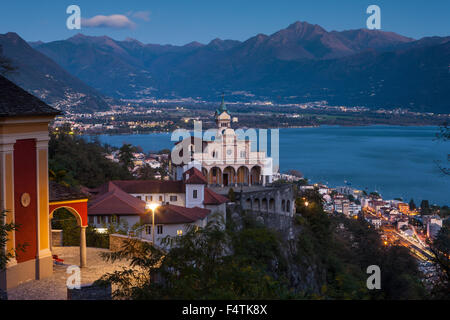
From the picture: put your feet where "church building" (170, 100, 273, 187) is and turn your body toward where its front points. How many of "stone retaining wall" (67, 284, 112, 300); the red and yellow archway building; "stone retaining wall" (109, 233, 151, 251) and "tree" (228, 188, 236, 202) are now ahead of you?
4

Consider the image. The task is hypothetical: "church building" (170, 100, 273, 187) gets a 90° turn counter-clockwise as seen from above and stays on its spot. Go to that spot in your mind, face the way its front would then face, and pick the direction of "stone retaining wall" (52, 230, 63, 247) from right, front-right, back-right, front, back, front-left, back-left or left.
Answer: right

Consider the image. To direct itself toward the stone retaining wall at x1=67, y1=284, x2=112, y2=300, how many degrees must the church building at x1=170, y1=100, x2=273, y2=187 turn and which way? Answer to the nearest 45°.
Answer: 0° — it already faces it

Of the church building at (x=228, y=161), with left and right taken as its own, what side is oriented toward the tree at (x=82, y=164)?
right

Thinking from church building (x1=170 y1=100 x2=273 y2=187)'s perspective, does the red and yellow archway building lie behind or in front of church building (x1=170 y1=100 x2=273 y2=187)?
in front

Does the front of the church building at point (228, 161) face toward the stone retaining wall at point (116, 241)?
yes

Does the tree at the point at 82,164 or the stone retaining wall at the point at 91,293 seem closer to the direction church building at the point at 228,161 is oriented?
the stone retaining wall

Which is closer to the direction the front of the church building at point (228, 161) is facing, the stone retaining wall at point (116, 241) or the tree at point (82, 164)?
the stone retaining wall

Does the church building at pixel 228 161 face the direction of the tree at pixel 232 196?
yes

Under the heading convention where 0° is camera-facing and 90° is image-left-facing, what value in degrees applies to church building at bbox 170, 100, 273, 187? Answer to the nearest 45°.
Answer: approximately 0°
